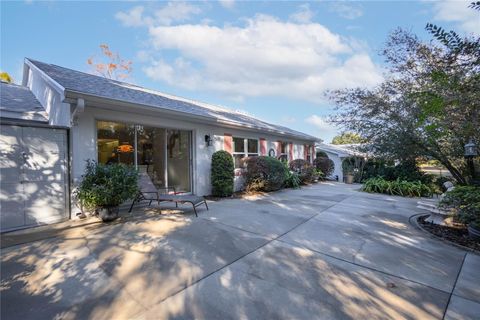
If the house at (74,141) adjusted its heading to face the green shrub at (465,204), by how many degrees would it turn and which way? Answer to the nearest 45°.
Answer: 0° — it already faces it

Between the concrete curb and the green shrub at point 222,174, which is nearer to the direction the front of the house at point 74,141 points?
the concrete curb

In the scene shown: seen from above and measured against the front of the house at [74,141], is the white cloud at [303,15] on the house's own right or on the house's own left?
on the house's own left

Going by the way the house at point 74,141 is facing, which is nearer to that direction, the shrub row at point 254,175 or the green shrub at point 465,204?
the green shrub

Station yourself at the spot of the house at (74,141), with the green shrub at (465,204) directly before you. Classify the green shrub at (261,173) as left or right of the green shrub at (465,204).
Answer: left

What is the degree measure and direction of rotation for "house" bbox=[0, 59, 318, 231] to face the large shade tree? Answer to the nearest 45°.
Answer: approximately 45° to its left

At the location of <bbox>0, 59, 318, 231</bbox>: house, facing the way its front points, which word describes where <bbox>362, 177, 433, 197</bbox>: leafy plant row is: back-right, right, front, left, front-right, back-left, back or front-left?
front-left

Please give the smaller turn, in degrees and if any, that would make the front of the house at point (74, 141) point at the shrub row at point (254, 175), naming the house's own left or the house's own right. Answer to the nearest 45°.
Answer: approximately 90° to the house's own left

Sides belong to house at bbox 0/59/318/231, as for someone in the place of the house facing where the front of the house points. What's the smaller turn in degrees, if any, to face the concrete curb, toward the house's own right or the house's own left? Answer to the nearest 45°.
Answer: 0° — it already faces it
